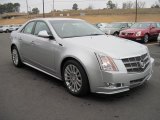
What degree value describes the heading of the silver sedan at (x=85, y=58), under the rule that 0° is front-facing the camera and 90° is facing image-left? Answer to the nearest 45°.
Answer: approximately 315°
